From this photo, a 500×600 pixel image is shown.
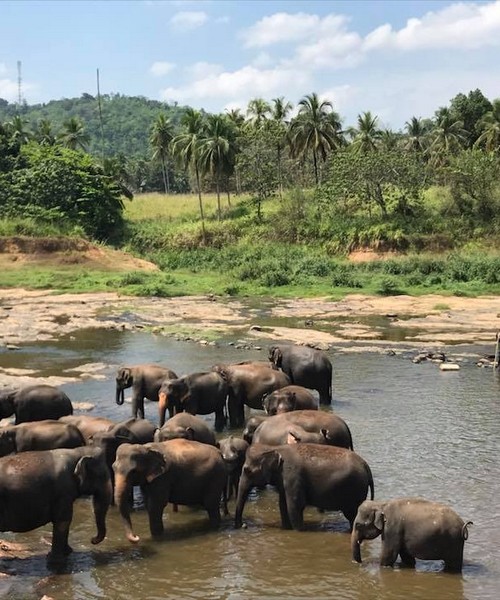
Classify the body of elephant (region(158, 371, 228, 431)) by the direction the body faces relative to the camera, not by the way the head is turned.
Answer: to the viewer's left

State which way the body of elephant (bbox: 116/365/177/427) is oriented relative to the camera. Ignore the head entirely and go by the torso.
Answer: to the viewer's left

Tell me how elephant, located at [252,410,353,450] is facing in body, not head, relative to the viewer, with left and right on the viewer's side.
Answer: facing to the left of the viewer

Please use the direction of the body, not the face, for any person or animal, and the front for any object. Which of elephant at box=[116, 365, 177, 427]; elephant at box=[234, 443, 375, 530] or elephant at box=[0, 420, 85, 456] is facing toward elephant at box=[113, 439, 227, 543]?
elephant at box=[234, 443, 375, 530]

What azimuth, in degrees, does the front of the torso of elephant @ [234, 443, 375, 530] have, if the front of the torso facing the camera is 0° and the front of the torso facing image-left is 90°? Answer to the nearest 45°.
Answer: approximately 90°

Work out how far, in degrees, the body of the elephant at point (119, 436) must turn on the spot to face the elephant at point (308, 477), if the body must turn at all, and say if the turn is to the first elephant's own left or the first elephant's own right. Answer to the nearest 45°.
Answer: approximately 90° to the first elephant's own left

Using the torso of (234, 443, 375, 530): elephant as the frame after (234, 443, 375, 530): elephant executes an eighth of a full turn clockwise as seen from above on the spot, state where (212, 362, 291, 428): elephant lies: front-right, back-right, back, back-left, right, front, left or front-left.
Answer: front-right

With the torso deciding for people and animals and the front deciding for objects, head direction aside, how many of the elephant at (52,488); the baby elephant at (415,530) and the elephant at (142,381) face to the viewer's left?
2

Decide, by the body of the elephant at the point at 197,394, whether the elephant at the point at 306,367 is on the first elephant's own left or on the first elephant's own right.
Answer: on the first elephant's own right

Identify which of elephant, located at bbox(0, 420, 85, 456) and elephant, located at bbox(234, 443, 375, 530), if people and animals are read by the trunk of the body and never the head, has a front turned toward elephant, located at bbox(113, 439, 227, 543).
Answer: elephant, located at bbox(234, 443, 375, 530)
